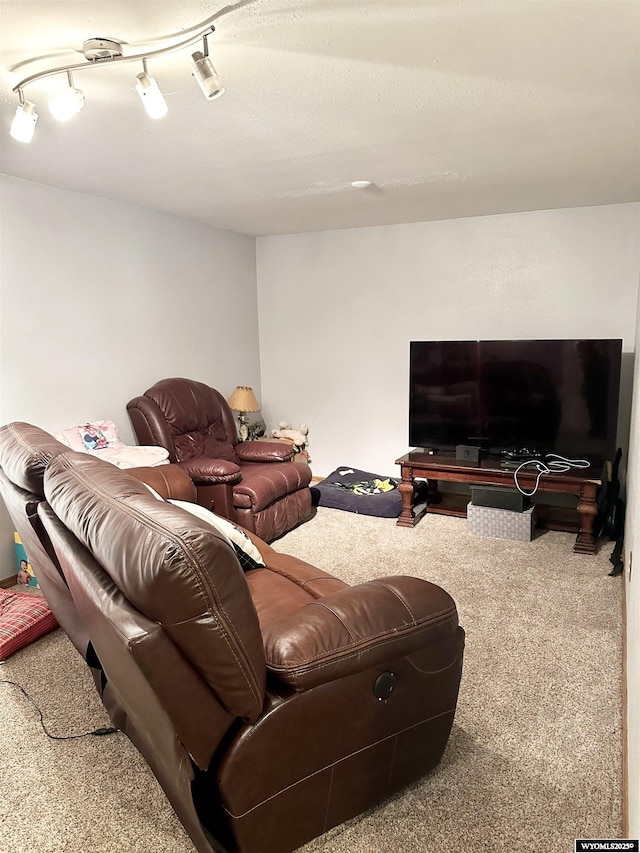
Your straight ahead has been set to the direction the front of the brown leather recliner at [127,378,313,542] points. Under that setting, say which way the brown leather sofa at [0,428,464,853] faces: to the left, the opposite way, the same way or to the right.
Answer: to the left

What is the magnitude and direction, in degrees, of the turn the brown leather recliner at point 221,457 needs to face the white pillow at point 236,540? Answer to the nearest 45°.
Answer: approximately 45° to its right

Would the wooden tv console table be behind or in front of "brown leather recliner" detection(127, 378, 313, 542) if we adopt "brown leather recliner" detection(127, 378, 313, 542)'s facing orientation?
in front

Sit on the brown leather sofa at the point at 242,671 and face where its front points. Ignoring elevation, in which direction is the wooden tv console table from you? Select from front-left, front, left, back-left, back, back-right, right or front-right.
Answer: front

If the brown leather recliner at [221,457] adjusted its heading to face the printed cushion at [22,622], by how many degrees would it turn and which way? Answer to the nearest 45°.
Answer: approximately 90° to its right

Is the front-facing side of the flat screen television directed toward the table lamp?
no

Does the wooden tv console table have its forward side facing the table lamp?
no

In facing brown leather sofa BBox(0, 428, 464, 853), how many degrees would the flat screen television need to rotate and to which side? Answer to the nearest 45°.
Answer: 0° — it already faces it

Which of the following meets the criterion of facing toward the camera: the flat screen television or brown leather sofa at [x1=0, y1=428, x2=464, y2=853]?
the flat screen television

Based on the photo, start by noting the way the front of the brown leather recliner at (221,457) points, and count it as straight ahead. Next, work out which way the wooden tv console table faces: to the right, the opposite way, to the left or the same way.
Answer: to the right

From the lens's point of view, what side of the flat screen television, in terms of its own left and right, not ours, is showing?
front

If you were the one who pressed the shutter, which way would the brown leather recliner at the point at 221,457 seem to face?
facing the viewer and to the right of the viewer

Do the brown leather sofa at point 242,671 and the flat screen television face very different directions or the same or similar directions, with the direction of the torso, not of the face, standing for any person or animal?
very different directions

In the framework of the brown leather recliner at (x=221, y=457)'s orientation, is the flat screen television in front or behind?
in front

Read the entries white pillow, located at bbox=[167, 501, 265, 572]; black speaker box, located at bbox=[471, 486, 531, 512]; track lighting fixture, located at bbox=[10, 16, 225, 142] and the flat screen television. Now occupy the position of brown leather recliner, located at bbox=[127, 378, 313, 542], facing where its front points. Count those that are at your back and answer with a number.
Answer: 0

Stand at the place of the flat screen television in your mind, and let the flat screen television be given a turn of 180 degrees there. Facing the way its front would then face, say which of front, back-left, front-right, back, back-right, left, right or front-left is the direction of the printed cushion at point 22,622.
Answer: back-left

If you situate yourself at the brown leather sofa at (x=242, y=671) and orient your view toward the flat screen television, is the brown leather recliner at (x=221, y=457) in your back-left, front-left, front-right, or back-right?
front-left
